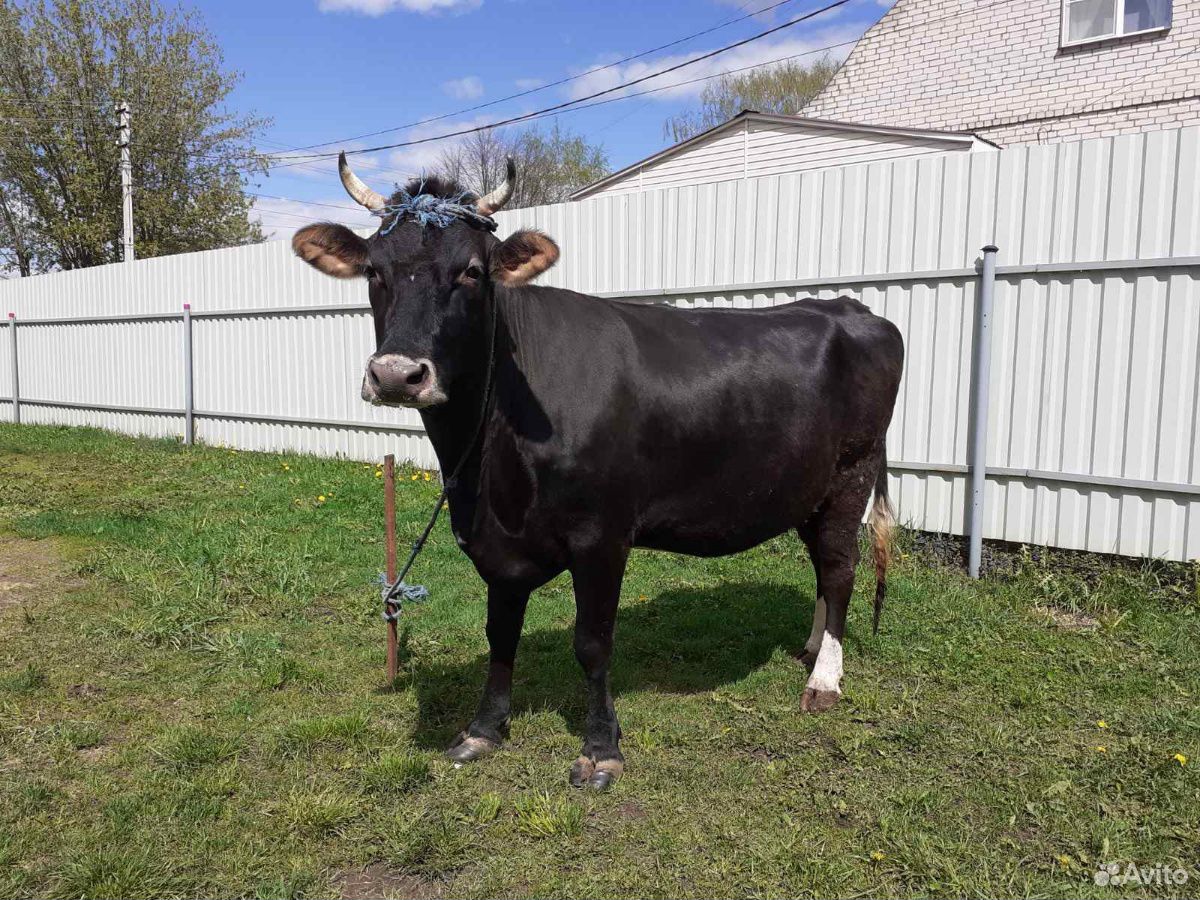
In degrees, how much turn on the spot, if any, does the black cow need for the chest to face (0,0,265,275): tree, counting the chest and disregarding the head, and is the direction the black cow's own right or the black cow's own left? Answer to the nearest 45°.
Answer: approximately 90° to the black cow's own right

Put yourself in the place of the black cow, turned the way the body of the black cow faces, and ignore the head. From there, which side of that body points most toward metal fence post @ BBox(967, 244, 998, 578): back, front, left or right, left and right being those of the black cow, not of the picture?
back

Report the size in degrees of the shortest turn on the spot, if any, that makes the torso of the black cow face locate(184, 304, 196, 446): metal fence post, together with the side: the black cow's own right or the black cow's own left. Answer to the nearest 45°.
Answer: approximately 90° to the black cow's own right

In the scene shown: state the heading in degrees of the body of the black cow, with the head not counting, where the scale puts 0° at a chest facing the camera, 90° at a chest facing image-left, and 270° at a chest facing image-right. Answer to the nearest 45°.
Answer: approximately 45°

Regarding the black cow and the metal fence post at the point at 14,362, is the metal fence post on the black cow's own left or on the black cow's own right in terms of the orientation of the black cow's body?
on the black cow's own right

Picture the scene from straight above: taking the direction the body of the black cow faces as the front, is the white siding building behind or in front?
behind
